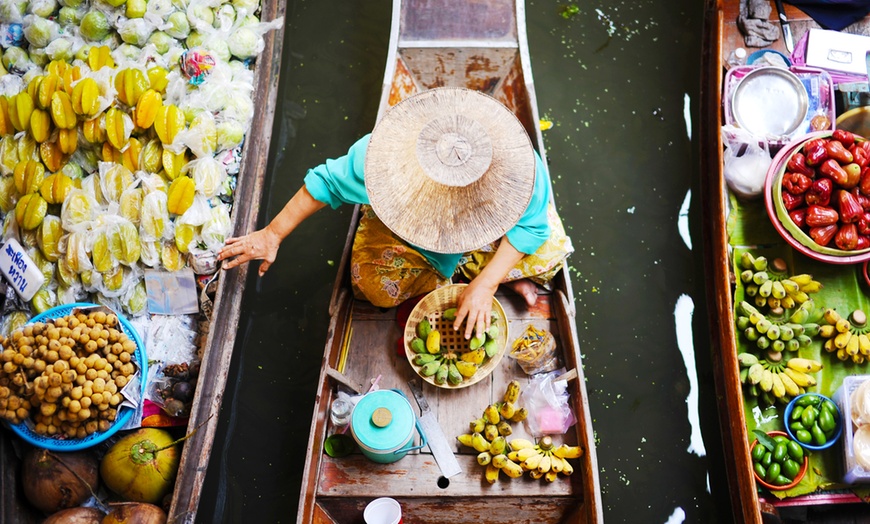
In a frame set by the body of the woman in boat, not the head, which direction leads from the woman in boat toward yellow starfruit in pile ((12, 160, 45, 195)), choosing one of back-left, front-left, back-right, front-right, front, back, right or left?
back-right

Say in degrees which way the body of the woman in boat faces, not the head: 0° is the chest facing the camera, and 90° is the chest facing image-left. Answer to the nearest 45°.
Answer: approximately 0°

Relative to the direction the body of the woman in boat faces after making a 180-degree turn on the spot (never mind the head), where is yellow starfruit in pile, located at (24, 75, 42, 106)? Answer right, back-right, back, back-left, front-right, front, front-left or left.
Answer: front-left

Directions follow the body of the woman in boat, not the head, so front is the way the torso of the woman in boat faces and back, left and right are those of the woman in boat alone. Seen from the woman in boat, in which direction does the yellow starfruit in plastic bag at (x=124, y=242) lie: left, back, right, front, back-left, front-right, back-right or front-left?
back-right

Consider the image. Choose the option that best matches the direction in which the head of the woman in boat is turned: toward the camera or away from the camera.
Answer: toward the camera

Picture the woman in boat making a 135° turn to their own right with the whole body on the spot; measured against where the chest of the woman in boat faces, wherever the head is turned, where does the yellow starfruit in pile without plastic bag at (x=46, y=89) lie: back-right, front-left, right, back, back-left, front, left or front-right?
front

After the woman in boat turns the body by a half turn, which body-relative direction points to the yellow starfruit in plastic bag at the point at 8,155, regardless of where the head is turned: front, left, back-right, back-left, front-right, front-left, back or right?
front-left

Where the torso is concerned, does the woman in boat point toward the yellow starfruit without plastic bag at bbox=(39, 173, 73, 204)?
no
